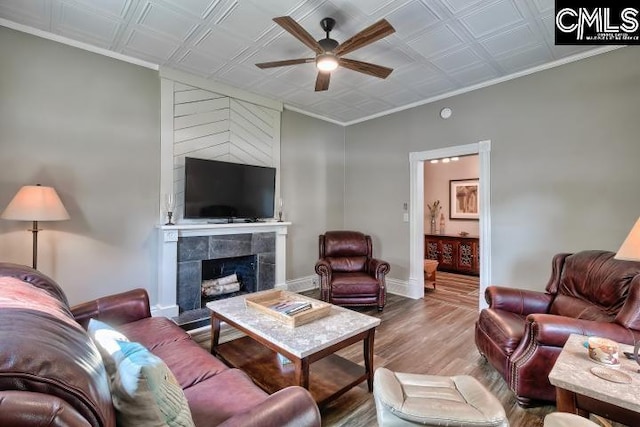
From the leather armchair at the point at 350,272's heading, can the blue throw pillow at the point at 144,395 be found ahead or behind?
ahead

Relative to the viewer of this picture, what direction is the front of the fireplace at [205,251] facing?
facing the viewer and to the right of the viewer

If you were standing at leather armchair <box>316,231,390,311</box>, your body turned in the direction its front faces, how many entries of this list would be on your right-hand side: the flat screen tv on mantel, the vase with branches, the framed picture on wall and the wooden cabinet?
1

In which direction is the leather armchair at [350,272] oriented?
toward the camera

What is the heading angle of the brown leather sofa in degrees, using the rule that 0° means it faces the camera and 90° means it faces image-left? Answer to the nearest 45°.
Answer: approximately 225°

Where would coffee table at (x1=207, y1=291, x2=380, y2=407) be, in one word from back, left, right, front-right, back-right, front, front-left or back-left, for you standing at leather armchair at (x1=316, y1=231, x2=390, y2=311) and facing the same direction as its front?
front

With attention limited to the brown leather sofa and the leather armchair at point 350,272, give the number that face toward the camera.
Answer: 1

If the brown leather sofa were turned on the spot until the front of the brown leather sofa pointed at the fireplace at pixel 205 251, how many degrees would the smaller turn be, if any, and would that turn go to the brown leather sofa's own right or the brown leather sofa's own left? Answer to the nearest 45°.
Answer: approximately 45° to the brown leather sofa's own left

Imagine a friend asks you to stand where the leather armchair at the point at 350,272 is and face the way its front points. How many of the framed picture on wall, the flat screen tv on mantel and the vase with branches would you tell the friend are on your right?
1

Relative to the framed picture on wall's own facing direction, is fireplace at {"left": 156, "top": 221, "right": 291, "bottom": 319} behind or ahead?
ahead

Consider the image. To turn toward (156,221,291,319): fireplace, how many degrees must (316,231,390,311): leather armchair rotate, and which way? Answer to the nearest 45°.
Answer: approximately 90° to its right

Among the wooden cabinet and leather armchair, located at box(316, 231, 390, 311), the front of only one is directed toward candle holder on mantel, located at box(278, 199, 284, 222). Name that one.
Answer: the wooden cabinet

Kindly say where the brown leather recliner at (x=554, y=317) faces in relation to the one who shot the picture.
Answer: facing the viewer and to the left of the viewer

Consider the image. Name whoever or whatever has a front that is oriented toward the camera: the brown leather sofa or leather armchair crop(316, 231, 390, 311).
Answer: the leather armchair
